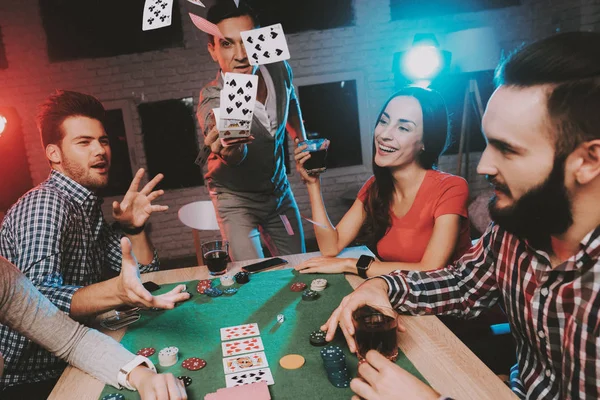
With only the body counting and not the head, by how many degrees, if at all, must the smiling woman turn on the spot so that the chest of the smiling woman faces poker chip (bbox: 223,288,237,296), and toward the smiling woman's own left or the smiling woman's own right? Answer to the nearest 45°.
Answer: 0° — they already face it

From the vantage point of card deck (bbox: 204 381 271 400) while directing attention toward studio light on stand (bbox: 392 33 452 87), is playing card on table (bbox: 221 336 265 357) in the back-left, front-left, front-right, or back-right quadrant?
front-left

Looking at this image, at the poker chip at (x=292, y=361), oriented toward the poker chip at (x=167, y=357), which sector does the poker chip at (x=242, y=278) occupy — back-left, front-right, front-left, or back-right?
front-right

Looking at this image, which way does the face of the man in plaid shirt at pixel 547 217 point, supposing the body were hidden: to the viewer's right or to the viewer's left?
to the viewer's left

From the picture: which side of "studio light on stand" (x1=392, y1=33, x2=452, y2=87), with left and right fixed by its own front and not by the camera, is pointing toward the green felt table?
front

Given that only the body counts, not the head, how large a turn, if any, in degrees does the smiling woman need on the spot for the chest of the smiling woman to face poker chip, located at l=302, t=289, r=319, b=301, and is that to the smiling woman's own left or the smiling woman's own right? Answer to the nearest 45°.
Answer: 0° — they already face it

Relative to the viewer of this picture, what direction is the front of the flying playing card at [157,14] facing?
facing the viewer

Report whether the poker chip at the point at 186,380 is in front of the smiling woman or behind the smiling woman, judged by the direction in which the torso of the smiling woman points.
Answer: in front

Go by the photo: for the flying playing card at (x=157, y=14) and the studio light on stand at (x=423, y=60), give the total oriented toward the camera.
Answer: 2

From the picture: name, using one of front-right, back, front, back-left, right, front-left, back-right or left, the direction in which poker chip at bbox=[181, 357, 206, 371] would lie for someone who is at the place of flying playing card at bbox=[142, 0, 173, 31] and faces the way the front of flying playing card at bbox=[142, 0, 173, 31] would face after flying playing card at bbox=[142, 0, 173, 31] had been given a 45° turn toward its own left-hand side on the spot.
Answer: front-right
